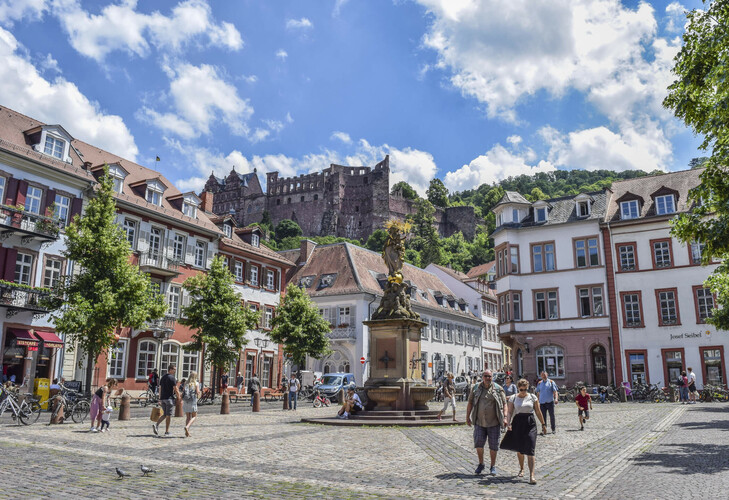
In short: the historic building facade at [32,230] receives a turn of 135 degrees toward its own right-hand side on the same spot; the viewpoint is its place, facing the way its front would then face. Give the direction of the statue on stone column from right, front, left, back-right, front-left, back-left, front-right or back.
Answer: back-left

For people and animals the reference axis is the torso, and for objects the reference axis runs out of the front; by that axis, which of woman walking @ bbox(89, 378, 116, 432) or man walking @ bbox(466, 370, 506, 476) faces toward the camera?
the man walking

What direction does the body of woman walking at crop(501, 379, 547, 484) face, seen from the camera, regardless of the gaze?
toward the camera

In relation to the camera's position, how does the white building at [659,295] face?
facing the viewer and to the left of the viewer

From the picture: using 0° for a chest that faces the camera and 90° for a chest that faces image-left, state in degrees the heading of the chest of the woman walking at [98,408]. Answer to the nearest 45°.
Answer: approximately 270°

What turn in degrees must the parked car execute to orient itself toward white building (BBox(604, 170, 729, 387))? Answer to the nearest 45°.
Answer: approximately 135° to its left

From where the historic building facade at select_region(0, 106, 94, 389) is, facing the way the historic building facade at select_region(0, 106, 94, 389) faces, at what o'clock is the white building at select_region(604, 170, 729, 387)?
The white building is roughly at 11 o'clock from the historic building facade.

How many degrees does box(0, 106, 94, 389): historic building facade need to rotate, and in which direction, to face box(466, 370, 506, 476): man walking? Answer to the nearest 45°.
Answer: approximately 45° to its right

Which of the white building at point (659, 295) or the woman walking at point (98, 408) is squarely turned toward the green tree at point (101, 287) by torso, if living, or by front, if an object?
the white building

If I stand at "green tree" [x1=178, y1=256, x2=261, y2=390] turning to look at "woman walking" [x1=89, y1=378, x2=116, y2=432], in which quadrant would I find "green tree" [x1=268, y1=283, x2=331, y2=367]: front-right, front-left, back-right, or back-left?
back-left

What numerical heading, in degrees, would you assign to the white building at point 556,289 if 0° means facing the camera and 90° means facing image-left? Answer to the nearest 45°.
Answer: approximately 0°

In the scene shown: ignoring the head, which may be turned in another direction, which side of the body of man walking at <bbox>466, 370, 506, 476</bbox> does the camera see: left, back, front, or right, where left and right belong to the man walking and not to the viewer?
front

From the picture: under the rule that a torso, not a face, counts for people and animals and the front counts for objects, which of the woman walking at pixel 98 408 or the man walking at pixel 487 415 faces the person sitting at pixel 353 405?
the woman walking

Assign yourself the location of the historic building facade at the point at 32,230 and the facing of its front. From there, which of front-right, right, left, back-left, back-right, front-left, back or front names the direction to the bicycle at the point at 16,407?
front-right
